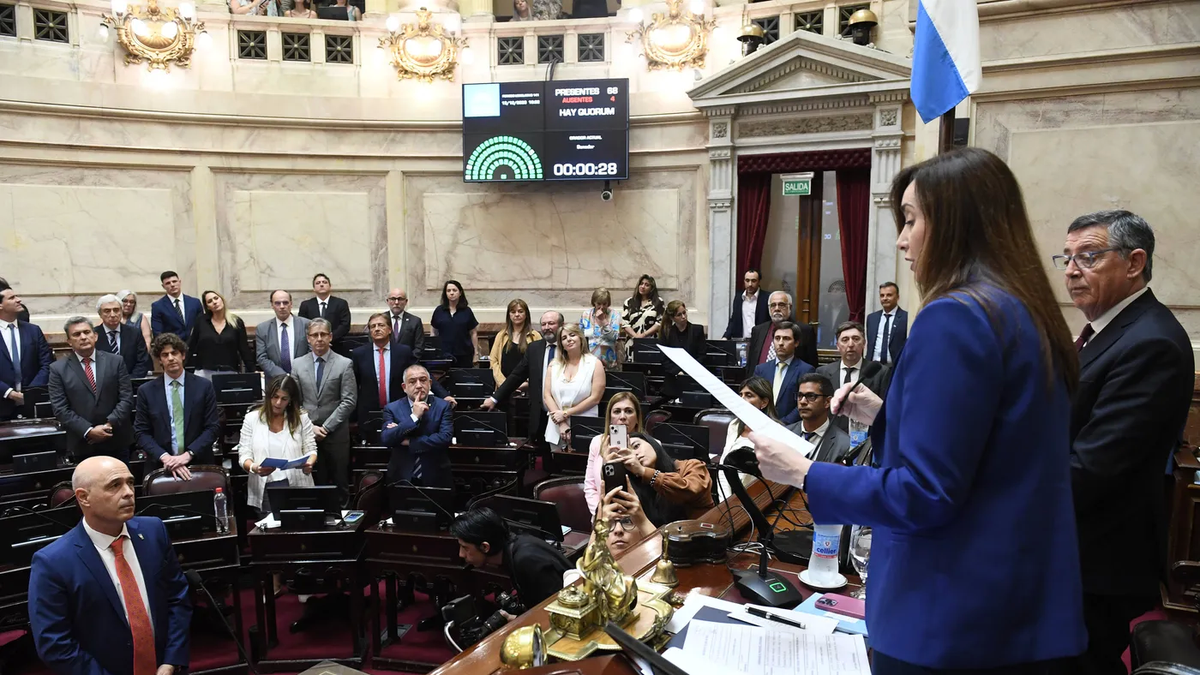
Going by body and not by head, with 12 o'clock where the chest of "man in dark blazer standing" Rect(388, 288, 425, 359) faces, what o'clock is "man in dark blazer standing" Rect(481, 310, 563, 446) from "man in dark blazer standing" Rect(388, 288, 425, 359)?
"man in dark blazer standing" Rect(481, 310, 563, 446) is roughly at 11 o'clock from "man in dark blazer standing" Rect(388, 288, 425, 359).

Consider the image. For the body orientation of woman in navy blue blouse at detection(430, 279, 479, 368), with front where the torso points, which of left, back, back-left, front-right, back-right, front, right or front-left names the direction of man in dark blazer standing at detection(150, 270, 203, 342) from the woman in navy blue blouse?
right

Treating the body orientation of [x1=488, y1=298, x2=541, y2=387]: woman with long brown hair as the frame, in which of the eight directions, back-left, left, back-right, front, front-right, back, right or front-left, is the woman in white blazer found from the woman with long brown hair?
front-right

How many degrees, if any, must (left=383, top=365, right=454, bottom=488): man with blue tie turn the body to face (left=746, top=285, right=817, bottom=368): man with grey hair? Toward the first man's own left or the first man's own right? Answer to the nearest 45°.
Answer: approximately 90° to the first man's own left

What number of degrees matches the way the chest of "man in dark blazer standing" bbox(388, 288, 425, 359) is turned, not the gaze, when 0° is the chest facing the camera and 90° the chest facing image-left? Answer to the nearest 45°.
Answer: approximately 0°

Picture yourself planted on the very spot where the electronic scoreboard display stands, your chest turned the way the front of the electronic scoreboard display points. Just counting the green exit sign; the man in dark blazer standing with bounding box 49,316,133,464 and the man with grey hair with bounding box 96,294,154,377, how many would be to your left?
1

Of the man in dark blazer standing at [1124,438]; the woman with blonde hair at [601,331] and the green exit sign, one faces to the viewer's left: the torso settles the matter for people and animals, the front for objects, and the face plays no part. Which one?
the man in dark blazer standing

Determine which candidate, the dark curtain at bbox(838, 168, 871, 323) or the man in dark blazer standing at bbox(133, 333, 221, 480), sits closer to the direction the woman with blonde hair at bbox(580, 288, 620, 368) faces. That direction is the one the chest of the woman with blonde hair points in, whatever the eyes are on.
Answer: the man in dark blazer standing

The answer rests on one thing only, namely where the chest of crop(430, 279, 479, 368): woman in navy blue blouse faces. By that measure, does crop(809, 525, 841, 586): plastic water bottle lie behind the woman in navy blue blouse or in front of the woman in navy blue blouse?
in front

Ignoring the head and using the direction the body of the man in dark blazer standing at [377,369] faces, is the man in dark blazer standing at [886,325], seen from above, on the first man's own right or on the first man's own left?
on the first man's own left
